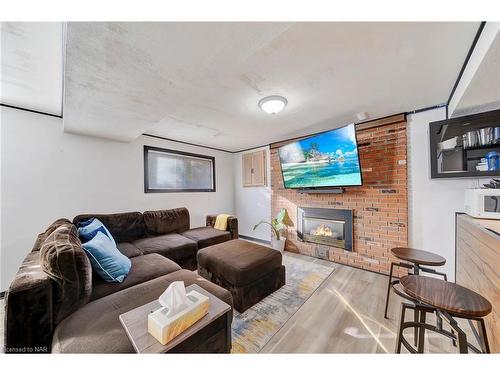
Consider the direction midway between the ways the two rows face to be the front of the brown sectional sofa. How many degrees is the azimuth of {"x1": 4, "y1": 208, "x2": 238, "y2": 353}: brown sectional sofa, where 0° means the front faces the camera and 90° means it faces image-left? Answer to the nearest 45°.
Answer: approximately 315°

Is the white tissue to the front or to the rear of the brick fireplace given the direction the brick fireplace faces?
to the front

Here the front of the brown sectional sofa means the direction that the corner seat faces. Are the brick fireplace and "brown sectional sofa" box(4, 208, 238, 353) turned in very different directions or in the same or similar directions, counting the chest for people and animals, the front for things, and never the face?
very different directions

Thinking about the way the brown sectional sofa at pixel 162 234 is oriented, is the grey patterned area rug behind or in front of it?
in front

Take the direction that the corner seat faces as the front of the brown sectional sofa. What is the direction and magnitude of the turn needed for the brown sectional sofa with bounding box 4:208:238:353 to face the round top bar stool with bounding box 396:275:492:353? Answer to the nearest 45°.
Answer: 0° — it already faces it

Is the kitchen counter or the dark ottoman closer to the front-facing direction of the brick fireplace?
the dark ottoman

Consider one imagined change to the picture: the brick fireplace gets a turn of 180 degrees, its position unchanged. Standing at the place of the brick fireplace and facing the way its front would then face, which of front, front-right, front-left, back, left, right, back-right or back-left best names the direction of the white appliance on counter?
right

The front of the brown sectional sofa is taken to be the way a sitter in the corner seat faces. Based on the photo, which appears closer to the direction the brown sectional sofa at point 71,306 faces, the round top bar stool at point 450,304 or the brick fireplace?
the round top bar stool

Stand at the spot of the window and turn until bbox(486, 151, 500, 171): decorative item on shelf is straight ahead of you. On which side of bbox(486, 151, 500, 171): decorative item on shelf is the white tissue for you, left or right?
right

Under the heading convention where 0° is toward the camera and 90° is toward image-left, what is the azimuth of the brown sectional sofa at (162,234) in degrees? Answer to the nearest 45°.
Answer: approximately 315°

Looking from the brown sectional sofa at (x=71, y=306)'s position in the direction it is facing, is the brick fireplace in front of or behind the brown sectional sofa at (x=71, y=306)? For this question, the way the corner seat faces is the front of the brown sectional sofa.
in front

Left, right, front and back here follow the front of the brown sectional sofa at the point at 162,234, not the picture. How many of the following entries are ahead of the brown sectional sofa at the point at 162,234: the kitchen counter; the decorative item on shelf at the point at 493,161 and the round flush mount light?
3

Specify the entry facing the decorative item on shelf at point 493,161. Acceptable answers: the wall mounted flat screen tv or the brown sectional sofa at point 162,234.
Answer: the brown sectional sofa
